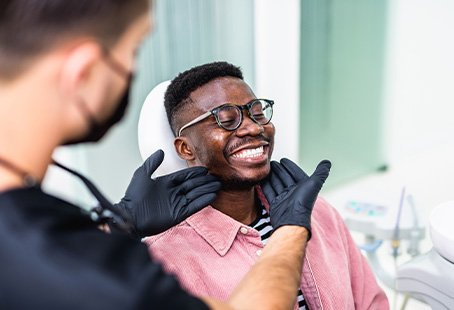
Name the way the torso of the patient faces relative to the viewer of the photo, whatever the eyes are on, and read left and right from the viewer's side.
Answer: facing the viewer and to the right of the viewer
